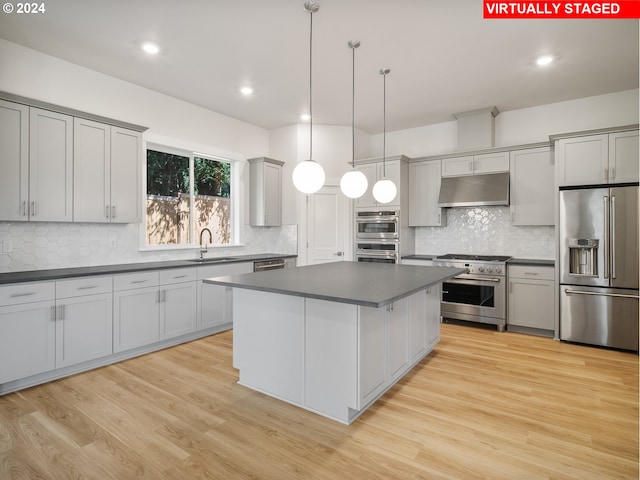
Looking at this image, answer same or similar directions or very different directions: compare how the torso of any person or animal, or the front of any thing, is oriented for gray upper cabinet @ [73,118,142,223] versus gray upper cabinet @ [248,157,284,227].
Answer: same or similar directions

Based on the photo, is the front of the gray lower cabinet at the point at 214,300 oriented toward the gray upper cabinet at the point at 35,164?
no

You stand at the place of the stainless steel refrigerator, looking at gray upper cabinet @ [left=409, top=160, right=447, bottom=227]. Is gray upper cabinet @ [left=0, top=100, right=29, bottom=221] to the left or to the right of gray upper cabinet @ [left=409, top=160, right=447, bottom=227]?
left

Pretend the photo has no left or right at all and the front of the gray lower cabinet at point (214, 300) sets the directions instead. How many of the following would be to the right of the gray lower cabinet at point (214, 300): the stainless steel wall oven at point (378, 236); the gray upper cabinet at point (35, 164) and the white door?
1

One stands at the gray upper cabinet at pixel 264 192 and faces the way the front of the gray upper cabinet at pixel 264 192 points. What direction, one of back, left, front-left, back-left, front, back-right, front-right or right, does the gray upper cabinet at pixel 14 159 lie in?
right

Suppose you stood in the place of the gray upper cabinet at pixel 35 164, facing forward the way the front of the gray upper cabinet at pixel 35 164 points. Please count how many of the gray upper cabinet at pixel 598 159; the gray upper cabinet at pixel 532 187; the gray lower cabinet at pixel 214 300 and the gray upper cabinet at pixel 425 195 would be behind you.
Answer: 0

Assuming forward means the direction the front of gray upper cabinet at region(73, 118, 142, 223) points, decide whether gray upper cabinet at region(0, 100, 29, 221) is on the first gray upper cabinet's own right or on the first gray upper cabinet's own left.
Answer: on the first gray upper cabinet's own right

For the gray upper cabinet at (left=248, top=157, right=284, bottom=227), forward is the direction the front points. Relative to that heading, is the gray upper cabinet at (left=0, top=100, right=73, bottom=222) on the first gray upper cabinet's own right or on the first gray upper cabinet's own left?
on the first gray upper cabinet's own right

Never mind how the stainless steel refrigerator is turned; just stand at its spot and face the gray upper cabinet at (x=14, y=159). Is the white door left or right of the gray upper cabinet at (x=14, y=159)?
right

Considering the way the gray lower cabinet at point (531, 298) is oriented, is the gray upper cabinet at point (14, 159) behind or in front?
in front

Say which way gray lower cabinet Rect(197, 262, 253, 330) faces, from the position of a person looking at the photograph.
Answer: facing the viewer and to the right of the viewer

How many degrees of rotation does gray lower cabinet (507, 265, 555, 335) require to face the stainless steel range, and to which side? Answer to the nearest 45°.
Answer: approximately 90° to its right

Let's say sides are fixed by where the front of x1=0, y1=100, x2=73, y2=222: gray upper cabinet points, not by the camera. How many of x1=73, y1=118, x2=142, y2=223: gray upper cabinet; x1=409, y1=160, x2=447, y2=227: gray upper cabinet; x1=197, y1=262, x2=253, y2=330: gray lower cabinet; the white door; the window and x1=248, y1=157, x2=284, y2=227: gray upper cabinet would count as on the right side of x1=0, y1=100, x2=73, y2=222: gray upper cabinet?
0

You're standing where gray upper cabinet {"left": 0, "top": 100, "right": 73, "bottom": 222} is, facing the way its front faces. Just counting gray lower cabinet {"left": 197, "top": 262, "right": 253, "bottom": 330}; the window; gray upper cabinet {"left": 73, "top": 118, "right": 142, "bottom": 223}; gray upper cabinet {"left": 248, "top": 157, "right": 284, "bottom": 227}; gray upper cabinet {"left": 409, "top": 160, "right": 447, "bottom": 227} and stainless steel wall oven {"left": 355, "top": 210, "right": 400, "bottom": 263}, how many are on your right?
0

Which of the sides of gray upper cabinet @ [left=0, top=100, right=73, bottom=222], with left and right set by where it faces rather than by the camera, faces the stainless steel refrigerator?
front

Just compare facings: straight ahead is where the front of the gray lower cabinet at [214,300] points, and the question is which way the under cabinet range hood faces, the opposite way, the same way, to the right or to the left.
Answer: to the right

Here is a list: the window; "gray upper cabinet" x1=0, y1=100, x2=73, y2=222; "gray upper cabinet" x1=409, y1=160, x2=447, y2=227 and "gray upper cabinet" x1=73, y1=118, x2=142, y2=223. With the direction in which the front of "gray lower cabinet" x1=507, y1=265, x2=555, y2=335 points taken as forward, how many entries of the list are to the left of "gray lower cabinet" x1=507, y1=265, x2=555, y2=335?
0

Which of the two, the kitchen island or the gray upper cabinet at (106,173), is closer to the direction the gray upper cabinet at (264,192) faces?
the kitchen island

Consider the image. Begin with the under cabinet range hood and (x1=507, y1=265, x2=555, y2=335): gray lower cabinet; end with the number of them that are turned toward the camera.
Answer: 2

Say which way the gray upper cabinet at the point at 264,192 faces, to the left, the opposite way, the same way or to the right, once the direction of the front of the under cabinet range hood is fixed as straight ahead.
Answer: to the left

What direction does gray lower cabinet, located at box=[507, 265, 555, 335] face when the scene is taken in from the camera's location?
facing the viewer

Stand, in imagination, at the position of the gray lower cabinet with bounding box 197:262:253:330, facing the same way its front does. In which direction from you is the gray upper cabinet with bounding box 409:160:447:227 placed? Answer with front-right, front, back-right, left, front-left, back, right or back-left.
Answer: front-left

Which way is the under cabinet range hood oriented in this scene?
toward the camera
